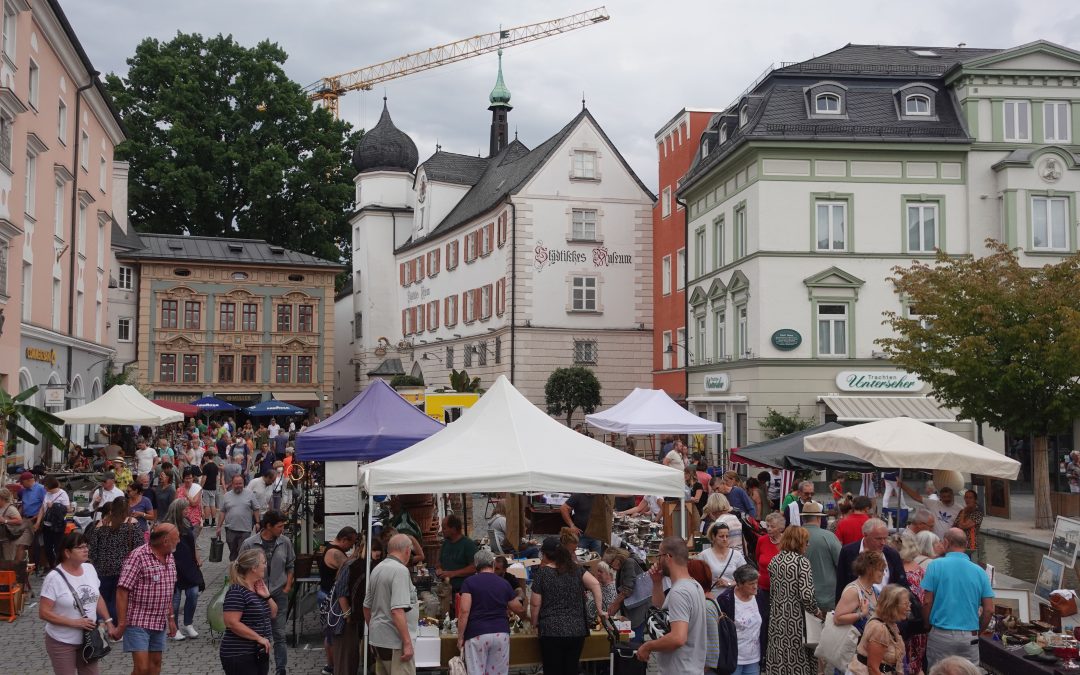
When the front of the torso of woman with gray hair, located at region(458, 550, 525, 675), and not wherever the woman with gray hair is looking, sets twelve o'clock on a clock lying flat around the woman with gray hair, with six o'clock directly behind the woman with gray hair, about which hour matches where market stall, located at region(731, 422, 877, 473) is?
The market stall is roughly at 1 o'clock from the woman with gray hair.

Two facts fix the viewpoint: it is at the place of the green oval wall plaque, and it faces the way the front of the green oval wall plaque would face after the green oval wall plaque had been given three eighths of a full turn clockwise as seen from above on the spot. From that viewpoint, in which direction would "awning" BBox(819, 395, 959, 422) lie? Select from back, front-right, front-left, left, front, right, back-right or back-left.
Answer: back-right

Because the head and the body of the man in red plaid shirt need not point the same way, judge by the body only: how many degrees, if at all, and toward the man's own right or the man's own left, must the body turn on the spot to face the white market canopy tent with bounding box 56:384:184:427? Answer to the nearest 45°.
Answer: approximately 135° to the man's own left

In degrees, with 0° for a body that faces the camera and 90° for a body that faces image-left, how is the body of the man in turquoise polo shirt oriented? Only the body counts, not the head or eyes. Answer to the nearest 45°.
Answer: approximately 180°

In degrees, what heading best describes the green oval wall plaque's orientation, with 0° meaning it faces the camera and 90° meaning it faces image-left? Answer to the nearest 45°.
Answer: approximately 0°

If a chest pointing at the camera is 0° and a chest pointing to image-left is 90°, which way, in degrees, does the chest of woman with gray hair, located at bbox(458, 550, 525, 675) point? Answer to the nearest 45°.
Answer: approximately 180°

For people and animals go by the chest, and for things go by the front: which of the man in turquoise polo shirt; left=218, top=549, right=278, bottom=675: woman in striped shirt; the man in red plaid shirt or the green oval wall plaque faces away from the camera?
the man in turquoise polo shirt
